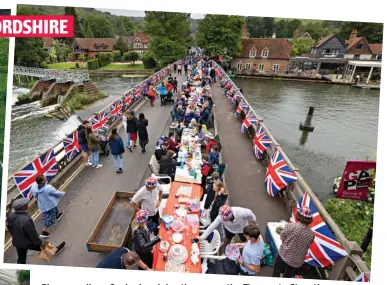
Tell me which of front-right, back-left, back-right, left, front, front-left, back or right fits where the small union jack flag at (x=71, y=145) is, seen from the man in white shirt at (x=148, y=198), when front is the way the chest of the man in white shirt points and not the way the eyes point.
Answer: back

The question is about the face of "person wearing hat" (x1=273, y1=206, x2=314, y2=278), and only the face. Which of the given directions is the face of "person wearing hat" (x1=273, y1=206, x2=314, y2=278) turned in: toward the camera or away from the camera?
away from the camera

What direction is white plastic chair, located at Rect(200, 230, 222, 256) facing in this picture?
to the viewer's left

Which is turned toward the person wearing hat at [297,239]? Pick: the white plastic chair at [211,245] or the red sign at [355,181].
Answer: the red sign

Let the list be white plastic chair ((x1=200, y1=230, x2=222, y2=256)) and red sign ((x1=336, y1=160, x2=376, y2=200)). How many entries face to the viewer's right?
0

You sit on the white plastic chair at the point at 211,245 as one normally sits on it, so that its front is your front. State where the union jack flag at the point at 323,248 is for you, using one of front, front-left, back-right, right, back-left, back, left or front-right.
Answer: back

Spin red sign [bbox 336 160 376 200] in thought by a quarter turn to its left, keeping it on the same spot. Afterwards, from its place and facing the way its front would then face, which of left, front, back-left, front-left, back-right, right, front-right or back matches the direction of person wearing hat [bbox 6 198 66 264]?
back-right

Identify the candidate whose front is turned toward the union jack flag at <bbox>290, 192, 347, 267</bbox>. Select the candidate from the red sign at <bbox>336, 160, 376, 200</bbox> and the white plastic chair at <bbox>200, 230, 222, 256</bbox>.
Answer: the red sign

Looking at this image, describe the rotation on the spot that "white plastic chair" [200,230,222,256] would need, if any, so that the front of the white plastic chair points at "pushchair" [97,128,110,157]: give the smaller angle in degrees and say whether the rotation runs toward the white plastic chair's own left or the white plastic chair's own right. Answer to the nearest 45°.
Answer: approximately 45° to the white plastic chair's own right

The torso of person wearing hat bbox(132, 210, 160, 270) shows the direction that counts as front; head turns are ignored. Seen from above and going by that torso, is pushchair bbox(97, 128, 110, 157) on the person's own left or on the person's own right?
on the person's own left

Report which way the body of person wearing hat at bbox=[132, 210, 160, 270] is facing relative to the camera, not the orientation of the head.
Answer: to the viewer's right

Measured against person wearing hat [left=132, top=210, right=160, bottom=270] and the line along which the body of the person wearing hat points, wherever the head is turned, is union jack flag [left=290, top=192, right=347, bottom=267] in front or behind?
in front

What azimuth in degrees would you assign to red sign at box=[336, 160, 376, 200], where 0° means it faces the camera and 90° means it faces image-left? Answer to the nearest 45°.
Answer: approximately 0°

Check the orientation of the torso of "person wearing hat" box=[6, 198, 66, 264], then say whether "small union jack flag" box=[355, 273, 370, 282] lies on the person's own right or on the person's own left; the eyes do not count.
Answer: on the person's own right

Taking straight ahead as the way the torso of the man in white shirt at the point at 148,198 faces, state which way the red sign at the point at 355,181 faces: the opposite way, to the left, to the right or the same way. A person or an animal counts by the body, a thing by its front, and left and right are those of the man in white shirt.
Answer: the same way
